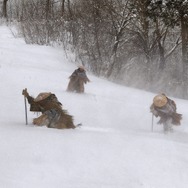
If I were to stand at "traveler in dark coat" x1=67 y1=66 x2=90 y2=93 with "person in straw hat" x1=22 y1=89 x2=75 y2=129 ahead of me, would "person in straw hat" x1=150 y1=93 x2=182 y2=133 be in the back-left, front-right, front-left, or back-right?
front-left

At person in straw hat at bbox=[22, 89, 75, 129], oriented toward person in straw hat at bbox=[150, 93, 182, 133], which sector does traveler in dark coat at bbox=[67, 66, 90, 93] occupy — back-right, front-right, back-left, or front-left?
front-left

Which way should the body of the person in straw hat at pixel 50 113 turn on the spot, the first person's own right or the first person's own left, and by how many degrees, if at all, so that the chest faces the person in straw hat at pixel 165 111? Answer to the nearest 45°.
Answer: approximately 180°

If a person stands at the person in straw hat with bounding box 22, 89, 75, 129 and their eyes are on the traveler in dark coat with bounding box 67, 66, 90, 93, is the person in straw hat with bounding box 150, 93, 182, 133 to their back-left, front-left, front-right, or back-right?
front-right

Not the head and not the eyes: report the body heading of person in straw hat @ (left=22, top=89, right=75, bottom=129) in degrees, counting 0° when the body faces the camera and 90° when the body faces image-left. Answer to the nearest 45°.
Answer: approximately 90°

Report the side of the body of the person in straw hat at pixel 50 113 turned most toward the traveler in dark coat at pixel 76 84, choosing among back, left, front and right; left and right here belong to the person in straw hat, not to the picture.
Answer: right
